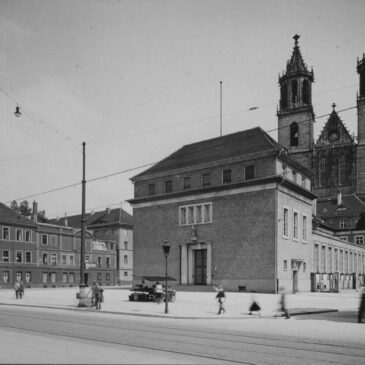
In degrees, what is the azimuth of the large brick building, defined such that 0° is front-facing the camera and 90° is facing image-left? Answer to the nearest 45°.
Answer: approximately 45°
